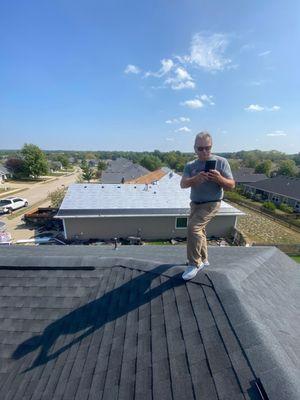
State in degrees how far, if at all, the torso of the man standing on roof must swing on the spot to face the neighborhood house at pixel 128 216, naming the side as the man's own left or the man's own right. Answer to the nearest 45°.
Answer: approximately 135° to the man's own right

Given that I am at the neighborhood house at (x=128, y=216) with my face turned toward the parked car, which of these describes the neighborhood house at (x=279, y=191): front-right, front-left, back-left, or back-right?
back-right

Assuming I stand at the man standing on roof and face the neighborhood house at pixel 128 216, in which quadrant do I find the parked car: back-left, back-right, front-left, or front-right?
front-left

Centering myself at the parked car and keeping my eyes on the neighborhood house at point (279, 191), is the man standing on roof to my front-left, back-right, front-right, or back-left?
front-right

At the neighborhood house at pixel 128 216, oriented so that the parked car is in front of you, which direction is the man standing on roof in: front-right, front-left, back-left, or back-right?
back-left

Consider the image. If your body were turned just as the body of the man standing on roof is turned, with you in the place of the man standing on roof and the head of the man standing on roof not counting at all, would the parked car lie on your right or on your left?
on your right

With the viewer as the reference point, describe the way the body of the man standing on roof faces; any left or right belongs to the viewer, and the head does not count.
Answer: facing the viewer

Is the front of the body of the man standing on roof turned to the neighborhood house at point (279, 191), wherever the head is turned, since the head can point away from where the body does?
no
